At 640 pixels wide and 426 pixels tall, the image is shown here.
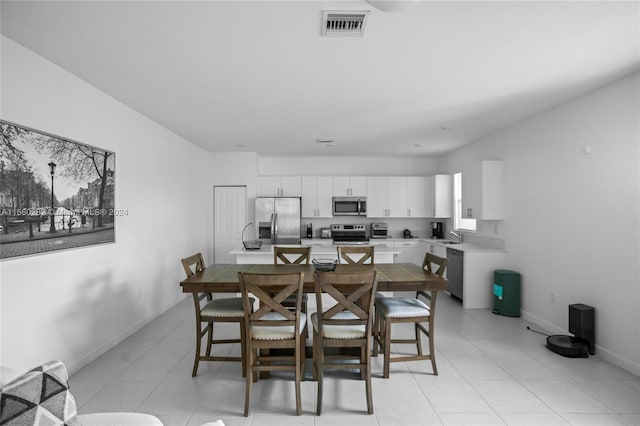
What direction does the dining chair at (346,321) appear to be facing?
away from the camera

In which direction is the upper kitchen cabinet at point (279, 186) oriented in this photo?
toward the camera

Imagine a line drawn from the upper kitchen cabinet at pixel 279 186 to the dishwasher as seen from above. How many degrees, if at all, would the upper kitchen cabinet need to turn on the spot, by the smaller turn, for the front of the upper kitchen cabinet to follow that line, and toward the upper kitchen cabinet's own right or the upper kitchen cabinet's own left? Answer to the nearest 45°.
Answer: approximately 45° to the upper kitchen cabinet's own left

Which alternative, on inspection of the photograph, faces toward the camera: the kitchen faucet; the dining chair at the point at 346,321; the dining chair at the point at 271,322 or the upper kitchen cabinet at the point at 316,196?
the upper kitchen cabinet

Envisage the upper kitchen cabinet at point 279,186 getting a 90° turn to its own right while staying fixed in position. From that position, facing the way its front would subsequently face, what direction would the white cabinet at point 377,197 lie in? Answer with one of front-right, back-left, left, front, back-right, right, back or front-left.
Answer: back

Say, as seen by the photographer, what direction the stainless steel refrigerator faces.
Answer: facing the viewer

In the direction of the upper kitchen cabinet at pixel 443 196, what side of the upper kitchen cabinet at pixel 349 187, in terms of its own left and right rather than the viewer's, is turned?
left

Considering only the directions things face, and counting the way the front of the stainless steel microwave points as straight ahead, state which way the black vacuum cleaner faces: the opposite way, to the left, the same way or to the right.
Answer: to the right

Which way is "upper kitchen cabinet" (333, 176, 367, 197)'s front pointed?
toward the camera

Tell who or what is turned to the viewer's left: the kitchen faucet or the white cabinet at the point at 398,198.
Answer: the kitchen faucet

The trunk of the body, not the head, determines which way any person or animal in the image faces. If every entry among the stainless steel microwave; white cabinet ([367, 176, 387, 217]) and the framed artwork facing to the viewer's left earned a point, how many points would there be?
0

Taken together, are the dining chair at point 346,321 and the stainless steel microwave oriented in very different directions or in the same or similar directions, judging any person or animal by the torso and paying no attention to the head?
very different directions

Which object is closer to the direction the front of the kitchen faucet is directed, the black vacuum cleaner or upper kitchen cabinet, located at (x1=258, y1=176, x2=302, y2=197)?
the upper kitchen cabinet

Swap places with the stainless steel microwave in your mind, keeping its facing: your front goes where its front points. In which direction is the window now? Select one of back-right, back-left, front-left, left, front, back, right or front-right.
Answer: left

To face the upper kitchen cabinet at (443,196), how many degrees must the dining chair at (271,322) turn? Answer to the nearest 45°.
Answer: approximately 45° to its right

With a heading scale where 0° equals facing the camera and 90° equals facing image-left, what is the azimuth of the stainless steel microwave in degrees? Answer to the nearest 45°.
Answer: approximately 0°

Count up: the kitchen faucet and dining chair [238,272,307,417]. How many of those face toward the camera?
0

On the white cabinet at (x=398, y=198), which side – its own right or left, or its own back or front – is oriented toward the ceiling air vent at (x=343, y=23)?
front

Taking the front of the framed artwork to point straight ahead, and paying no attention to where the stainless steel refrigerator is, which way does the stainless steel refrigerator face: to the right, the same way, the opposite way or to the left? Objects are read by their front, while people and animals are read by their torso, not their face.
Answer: to the right
